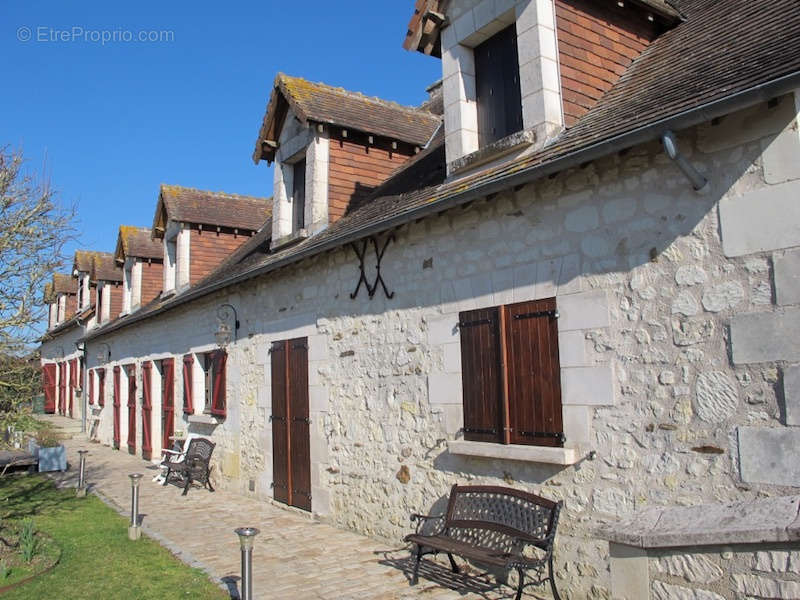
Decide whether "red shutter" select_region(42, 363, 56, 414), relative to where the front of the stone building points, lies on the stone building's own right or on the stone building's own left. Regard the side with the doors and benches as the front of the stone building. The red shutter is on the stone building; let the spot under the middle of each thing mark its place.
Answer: on the stone building's own right

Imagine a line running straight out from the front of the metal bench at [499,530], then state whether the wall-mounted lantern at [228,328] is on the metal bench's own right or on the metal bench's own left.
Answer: on the metal bench's own right

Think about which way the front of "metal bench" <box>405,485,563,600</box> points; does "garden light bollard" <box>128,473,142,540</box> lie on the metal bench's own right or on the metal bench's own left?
on the metal bench's own right

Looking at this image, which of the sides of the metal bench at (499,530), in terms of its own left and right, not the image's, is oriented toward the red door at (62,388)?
right

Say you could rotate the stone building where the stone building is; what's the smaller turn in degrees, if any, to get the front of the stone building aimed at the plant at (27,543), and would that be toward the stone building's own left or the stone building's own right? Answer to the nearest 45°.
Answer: approximately 45° to the stone building's own right

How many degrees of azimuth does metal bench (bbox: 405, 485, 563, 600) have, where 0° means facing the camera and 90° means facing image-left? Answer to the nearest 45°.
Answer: approximately 45°

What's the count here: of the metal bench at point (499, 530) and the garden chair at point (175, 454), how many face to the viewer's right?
0

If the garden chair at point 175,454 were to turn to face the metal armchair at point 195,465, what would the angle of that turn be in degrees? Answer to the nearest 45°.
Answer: approximately 45° to its left

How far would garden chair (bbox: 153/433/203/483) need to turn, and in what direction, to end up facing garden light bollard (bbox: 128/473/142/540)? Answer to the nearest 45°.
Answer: approximately 45° to its left

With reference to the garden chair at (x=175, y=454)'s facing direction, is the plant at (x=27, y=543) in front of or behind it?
in front

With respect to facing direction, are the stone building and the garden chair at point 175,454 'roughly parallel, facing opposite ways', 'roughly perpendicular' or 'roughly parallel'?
roughly parallel

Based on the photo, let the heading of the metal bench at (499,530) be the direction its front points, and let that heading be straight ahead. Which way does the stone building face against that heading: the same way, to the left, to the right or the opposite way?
the same way

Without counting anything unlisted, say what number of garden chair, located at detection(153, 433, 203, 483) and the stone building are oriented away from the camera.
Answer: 0

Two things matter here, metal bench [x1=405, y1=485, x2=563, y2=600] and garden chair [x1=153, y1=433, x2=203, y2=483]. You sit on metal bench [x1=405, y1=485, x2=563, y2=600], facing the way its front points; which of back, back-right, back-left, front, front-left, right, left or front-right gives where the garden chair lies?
right
